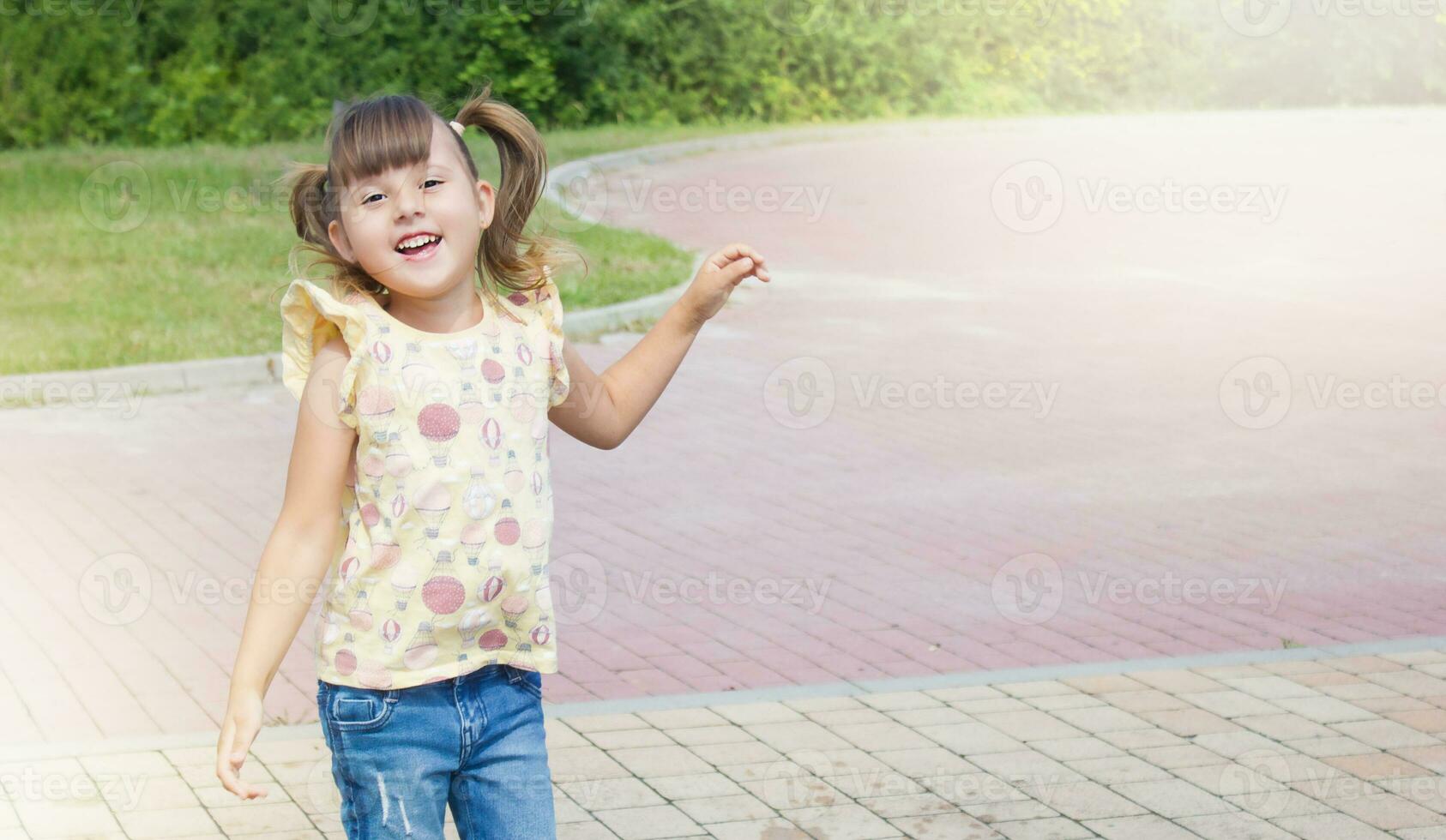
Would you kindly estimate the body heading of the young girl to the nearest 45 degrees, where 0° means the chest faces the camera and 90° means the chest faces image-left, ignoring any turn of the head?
approximately 0°

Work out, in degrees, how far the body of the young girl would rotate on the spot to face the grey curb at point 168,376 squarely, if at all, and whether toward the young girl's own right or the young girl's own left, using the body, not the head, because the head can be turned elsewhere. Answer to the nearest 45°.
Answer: approximately 180°
